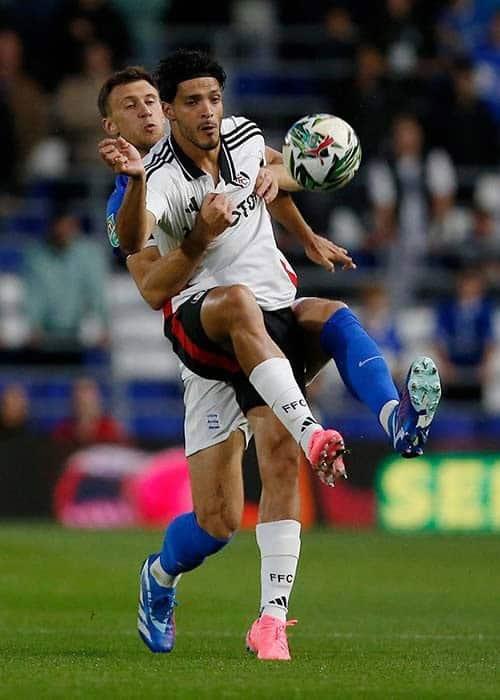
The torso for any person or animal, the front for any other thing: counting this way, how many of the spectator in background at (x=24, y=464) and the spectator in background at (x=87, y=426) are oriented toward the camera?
2

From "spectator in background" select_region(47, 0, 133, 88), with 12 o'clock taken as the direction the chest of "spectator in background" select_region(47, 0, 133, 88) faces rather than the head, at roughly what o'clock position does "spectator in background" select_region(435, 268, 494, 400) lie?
"spectator in background" select_region(435, 268, 494, 400) is roughly at 10 o'clock from "spectator in background" select_region(47, 0, 133, 88).

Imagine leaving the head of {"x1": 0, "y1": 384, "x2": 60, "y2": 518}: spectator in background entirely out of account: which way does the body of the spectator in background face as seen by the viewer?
toward the camera

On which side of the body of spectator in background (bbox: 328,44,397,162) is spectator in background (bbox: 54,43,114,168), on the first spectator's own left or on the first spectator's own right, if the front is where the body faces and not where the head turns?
on the first spectator's own right

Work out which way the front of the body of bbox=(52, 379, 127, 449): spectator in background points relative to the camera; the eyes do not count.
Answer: toward the camera
